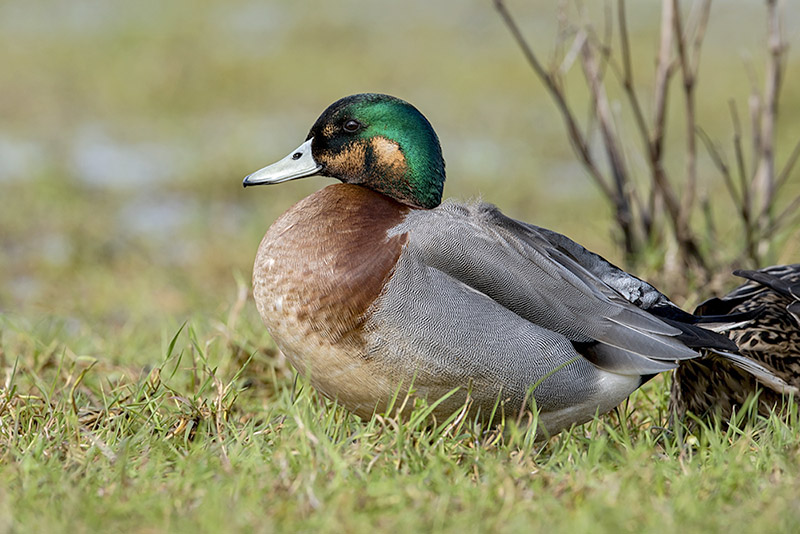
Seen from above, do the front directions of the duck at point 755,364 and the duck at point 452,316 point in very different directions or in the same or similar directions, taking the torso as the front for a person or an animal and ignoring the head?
very different directions

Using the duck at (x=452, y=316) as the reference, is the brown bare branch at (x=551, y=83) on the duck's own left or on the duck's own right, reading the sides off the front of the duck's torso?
on the duck's own right

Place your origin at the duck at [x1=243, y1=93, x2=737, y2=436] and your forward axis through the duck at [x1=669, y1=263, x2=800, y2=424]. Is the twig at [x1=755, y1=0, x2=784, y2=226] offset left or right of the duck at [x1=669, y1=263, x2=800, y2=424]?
left

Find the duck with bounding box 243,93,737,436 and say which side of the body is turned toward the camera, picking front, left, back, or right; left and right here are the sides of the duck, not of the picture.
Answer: left

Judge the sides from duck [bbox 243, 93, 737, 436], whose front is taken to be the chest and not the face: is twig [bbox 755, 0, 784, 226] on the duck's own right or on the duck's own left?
on the duck's own right

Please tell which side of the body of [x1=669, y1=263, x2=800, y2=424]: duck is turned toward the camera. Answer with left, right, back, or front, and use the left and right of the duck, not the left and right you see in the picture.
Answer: right

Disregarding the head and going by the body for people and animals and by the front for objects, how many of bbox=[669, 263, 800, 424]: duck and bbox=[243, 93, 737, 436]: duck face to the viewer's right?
1

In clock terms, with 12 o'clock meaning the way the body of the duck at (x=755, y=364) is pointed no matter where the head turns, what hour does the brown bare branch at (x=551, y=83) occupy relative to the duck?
The brown bare branch is roughly at 8 o'clock from the duck.

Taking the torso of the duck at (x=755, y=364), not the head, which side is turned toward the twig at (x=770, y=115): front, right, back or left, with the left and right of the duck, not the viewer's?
left

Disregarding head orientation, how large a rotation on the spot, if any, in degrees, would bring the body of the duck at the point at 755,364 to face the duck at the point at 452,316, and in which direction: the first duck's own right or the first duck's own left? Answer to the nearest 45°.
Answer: approximately 135° to the first duck's own right

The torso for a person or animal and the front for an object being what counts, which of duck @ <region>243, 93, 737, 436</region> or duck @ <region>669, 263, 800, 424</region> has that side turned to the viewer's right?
duck @ <region>669, 263, 800, 424</region>
